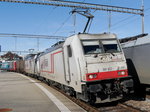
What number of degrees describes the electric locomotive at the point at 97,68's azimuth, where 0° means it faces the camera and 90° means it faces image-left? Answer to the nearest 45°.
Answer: approximately 315°
